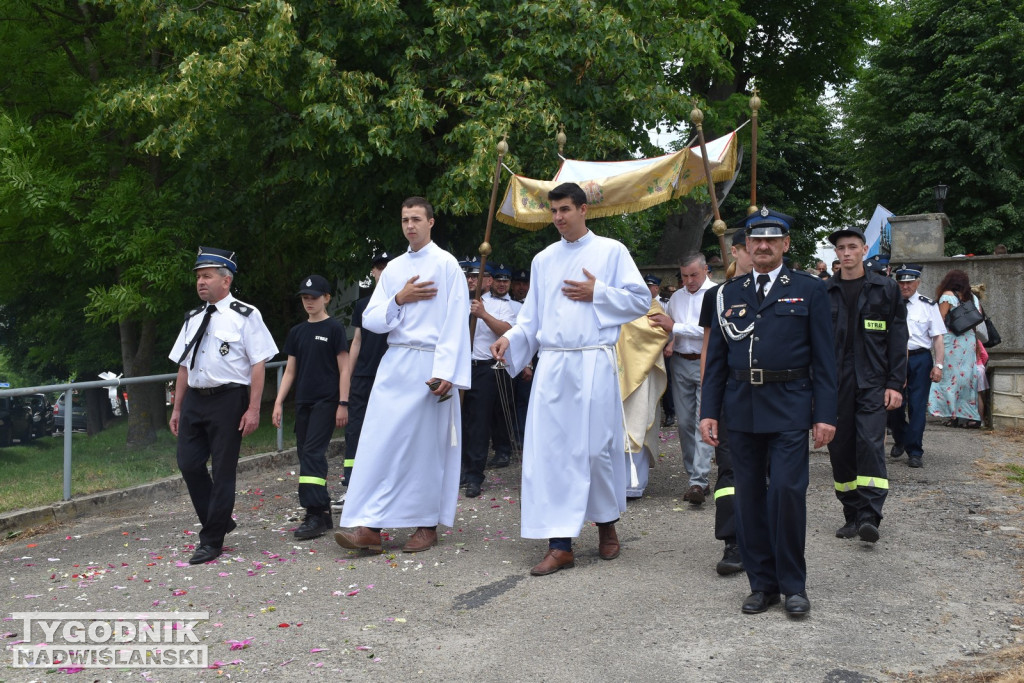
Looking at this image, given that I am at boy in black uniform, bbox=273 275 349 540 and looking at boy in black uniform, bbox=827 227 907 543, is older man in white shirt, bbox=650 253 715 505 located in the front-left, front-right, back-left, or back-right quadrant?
front-left

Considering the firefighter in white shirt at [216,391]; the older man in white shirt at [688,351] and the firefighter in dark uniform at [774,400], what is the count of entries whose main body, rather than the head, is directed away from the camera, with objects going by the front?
0

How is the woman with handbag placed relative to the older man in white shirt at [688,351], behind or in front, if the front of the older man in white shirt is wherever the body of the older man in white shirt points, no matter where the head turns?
behind

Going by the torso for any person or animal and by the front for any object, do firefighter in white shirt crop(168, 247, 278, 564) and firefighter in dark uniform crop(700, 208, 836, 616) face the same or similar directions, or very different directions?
same or similar directions

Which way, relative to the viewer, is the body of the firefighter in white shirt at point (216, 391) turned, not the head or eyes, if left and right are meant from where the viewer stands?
facing the viewer and to the left of the viewer

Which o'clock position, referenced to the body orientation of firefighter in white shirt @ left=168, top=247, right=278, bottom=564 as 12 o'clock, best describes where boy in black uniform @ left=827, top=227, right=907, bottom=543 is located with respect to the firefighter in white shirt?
The boy in black uniform is roughly at 8 o'clock from the firefighter in white shirt.

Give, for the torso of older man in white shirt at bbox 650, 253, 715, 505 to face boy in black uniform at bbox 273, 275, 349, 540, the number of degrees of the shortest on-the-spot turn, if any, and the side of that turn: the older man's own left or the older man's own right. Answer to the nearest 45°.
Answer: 0° — they already face them

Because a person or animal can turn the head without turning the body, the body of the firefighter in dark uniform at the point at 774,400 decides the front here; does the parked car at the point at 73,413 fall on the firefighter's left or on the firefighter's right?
on the firefighter's right

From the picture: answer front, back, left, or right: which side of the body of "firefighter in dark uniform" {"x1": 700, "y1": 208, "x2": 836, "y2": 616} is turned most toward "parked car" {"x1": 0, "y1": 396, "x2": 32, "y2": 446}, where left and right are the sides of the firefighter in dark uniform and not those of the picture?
right

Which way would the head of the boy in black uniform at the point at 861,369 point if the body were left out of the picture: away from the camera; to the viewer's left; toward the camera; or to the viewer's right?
toward the camera

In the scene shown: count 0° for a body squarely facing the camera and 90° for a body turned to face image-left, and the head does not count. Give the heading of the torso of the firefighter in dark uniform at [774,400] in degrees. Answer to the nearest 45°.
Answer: approximately 0°

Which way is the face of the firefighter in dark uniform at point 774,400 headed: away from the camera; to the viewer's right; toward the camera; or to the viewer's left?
toward the camera

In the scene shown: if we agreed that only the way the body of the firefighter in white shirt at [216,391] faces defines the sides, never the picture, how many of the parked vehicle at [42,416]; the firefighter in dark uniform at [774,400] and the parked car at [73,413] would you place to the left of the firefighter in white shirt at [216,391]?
1

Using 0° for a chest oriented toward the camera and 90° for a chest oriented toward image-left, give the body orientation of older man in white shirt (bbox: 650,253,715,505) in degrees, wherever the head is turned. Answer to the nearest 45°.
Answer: approximately 45°
